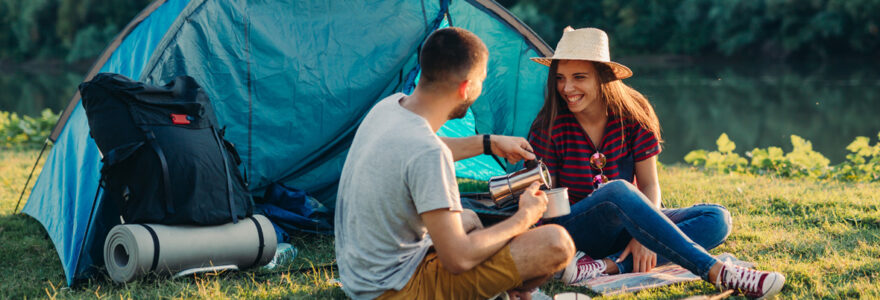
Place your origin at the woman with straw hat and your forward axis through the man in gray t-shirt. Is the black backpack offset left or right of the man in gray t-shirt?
right

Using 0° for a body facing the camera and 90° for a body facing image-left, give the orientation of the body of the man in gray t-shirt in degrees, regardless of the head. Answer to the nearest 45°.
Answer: approximately 225°

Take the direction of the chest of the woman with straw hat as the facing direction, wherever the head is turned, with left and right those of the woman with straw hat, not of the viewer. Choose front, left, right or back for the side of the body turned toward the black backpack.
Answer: right

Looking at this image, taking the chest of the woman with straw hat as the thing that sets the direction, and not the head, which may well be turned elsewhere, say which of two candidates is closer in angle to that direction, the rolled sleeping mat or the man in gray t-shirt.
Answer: the man in gray t-shirt

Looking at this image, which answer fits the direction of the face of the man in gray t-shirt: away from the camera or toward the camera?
away from the camera

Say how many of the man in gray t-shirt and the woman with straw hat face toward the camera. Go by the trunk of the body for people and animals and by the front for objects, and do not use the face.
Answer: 1

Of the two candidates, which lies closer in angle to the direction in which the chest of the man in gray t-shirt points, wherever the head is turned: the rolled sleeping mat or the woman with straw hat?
the woman with straw hat

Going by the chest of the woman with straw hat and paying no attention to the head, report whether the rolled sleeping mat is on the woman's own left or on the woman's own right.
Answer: on the woman's own right

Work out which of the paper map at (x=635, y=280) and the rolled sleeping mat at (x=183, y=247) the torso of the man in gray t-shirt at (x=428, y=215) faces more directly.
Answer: the paper map

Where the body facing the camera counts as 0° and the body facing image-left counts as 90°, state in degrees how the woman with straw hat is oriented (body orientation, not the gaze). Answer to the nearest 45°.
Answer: approximately 0°

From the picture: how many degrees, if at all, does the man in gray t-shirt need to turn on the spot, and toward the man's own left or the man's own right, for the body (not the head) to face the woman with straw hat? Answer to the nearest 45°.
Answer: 0° — they already face them
